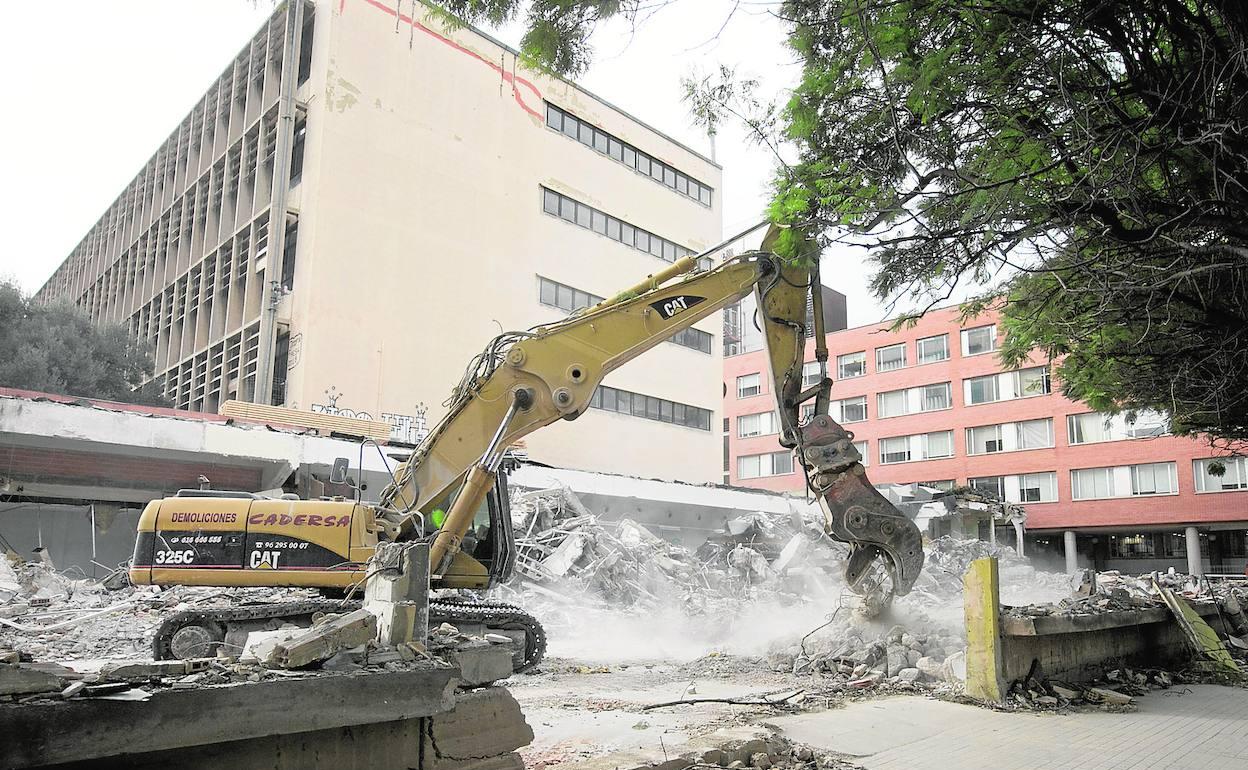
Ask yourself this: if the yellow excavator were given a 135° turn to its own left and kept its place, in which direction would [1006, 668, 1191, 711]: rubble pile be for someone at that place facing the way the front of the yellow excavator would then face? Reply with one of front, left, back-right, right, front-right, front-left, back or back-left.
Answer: back-right

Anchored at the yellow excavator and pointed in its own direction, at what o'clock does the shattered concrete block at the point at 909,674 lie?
The shattered concrete block is roughly at 12 o'clock from the yellow excavator.

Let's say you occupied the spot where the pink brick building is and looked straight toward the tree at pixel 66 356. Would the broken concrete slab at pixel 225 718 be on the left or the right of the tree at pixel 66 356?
left

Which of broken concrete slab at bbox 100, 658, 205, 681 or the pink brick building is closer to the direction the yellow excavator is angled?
the pink brick building

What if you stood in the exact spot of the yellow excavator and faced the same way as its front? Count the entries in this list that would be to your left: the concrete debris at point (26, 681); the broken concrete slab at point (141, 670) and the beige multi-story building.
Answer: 1

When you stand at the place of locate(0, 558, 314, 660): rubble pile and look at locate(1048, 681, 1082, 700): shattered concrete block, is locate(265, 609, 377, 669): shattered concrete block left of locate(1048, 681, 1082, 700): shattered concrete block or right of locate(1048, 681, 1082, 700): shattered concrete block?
right

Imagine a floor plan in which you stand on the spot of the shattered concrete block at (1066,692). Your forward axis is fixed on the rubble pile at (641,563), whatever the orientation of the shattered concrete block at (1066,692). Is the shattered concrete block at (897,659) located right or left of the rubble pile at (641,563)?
left

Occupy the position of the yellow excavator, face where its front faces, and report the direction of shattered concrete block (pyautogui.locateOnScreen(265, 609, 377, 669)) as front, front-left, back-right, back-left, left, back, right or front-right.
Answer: right

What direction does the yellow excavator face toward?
to the viewer's right

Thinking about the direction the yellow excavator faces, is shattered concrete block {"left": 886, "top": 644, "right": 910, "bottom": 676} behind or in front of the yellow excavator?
in front

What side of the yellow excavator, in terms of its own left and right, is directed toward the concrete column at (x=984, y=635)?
front

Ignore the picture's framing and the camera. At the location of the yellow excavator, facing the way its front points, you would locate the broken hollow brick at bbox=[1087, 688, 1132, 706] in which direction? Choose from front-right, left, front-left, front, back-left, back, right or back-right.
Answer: front
